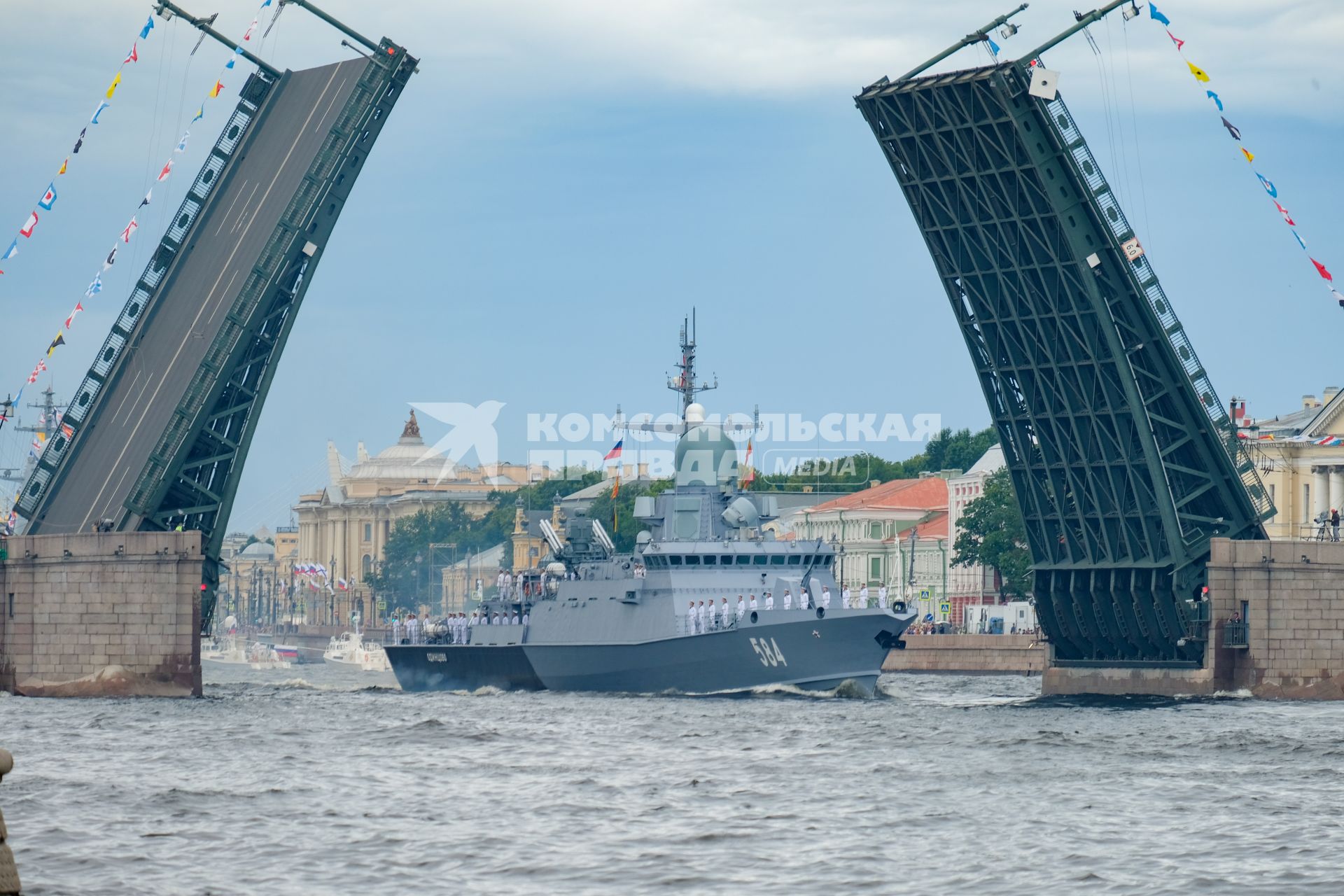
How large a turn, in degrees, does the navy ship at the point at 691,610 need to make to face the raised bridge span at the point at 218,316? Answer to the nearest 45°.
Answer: approximately 135° to its right

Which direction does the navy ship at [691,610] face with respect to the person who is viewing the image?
facing the viewer and to the right of the viewer

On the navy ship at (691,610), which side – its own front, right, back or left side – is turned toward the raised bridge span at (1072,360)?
front

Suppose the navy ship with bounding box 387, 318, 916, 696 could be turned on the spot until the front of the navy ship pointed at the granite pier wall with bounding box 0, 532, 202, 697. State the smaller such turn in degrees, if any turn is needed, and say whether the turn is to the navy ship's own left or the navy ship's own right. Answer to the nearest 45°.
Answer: approximately 135° to the navy ship's own right
